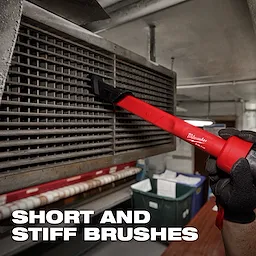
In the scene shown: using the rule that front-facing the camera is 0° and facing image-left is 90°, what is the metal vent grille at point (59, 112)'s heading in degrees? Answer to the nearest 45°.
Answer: approximately 315°

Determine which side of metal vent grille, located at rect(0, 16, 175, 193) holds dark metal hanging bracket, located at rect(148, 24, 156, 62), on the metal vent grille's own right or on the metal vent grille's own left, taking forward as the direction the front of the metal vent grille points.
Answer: on the metal vent grille's own left
